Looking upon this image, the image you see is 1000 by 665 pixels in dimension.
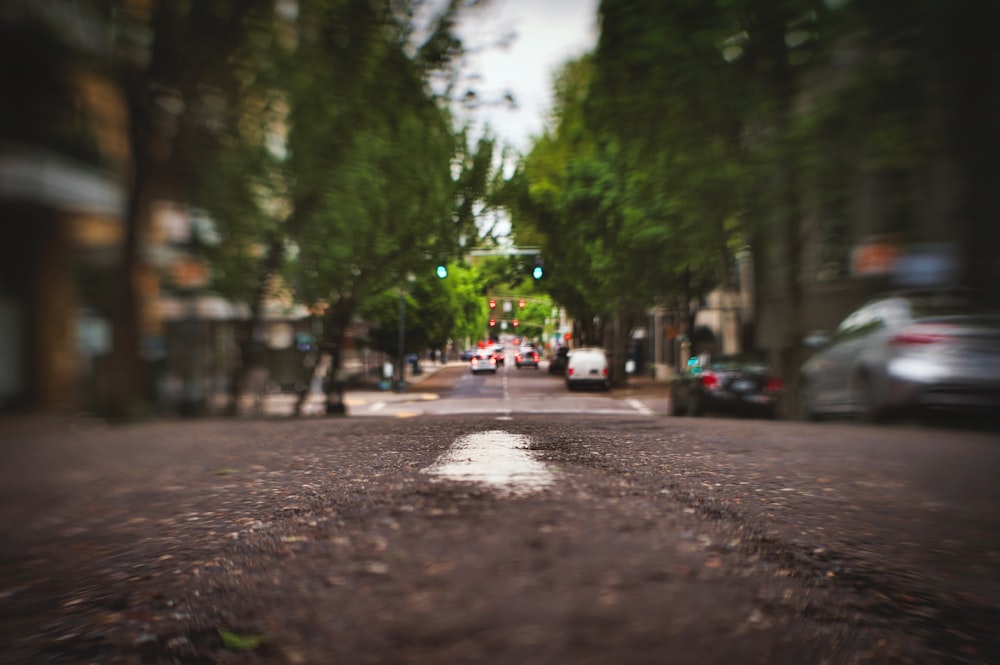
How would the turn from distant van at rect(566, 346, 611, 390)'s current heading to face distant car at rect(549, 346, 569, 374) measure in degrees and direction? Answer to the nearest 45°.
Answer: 0° — it already faces it

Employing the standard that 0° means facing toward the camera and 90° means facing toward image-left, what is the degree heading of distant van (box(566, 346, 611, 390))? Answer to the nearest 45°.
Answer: approximately 180°

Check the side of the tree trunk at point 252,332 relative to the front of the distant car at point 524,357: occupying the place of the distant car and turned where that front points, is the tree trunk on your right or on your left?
on your left

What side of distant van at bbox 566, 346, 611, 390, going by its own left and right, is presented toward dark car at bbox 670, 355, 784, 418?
back

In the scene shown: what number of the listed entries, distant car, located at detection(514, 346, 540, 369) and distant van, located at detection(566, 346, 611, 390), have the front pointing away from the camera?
2

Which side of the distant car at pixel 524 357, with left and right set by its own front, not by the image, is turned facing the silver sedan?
back

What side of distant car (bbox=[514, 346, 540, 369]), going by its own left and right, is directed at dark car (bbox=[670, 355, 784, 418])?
back

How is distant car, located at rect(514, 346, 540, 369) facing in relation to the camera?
away from the camera

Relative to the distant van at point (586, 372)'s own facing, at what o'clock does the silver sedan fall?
The silver sedan is roughly at 6 o'clock from the distant van.

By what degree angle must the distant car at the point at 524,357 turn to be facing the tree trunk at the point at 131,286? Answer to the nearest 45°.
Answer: approximately 135° to its left
